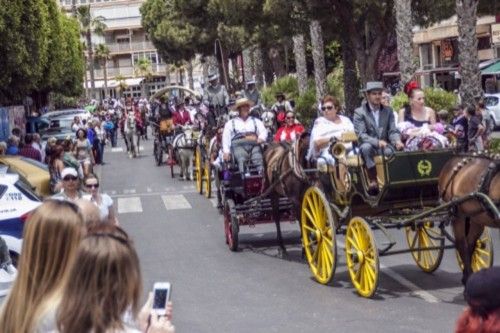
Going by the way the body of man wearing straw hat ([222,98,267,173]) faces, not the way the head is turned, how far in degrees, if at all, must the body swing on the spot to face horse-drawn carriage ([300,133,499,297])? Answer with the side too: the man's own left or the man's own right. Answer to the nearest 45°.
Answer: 0° — they already face it

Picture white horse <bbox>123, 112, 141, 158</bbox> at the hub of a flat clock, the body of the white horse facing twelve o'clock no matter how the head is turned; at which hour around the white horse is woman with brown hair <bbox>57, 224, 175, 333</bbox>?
The woman with brown hair is roughly at 12 o'clock from the white horse.

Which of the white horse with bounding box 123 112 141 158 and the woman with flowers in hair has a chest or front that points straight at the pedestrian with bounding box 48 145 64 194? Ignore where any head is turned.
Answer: the white horse

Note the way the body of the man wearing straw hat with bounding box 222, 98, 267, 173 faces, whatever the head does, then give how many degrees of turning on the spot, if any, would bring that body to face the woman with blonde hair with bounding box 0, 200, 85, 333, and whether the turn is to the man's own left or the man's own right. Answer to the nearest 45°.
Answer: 0° — they already face them

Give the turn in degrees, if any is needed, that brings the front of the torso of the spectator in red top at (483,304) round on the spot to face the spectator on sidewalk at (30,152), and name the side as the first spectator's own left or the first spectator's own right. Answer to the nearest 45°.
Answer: approximately 45° to the first spectator's own left

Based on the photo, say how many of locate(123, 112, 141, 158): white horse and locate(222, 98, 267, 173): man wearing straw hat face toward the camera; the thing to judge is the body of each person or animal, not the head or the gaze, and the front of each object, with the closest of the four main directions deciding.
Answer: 2

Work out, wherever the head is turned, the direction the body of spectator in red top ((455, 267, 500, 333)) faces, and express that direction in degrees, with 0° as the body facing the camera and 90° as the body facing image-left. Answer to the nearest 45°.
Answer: approximately 180°

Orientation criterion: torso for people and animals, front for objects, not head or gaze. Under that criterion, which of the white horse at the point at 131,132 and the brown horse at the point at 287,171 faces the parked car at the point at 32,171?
the white horse

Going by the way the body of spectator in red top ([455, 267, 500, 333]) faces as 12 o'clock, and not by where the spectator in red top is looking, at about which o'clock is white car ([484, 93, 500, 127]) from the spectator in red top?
The white car is roughly at 12 o'clock from the spectator in red top.
